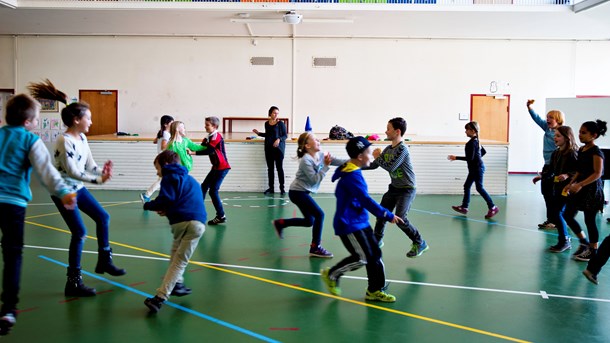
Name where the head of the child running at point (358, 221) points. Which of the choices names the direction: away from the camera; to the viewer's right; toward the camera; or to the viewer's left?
to the viewer's right

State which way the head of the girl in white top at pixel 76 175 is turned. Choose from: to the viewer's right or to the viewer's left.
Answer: to the viewer's right

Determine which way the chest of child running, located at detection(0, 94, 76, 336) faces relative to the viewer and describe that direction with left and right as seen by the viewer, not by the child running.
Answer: facing away from the viewer and to the right of the viewer

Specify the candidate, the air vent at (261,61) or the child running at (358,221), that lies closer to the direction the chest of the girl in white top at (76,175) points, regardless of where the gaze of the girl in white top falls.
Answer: the child running

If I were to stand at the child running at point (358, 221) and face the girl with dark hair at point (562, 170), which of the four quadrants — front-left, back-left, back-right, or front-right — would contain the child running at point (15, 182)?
back-left

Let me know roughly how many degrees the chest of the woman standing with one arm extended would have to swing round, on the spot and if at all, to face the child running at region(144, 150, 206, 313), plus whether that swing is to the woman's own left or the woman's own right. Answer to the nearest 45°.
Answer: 0° — they already face them

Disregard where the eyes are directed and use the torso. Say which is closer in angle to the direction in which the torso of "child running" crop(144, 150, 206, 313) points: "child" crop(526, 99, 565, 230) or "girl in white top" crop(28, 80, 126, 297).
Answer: the girl in white top

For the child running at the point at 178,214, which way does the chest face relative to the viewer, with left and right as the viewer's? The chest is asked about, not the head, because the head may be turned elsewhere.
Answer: facing away from the viewer and to the left of the viewer

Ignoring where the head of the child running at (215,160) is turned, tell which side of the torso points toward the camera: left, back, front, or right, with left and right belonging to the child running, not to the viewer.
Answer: left

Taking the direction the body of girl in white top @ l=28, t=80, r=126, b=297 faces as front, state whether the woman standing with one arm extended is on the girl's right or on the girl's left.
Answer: on the girl's left

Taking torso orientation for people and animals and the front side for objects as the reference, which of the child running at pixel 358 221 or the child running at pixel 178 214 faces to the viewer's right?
the child running at pixel 358 221

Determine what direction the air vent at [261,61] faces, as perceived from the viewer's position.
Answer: facing the viewer

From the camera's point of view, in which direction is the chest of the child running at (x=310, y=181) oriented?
to the viewer's right

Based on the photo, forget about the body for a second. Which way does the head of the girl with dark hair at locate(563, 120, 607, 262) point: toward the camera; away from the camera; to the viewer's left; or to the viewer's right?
to the viewer's left

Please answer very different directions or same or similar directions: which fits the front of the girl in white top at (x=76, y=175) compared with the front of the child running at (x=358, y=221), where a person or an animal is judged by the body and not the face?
same or similar directions

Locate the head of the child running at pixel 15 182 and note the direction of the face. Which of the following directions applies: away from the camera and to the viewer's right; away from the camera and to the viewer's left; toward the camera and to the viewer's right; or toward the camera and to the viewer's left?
away from the camera and to the viewer's right
